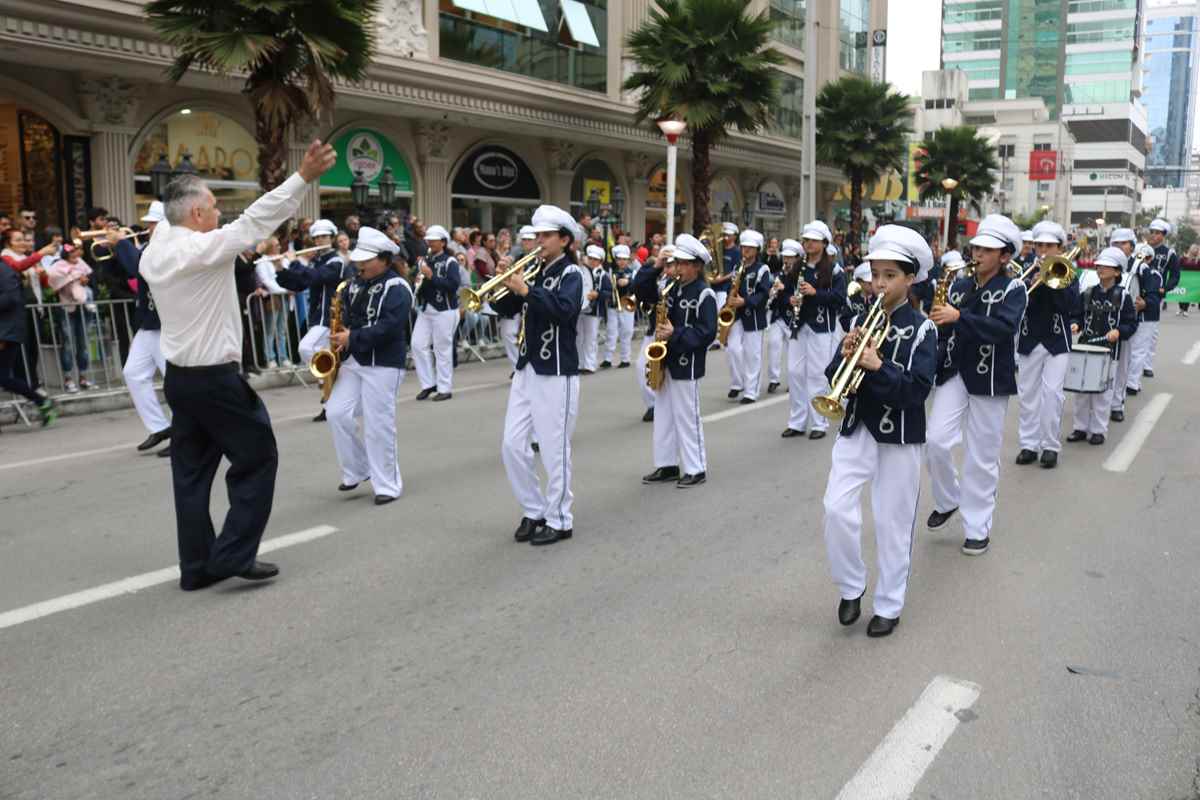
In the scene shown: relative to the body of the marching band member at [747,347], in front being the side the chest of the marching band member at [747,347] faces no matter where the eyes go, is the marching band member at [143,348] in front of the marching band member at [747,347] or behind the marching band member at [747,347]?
in front

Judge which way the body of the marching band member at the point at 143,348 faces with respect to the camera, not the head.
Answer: to the viewer's left

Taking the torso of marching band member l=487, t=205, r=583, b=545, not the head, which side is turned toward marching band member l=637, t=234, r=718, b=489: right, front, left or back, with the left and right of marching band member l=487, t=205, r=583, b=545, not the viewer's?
back

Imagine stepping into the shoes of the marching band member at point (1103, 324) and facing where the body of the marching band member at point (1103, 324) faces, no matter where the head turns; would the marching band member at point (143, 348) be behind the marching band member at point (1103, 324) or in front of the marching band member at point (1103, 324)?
in front

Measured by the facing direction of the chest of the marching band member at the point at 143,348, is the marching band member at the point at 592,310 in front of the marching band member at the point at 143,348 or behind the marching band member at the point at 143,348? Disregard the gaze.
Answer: behind

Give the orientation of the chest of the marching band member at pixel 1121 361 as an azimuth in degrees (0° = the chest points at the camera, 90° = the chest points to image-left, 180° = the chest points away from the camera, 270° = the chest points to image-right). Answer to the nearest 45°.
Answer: approximately 45°

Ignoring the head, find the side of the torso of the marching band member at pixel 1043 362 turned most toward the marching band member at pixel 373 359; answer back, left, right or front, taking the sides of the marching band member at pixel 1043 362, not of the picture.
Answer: front

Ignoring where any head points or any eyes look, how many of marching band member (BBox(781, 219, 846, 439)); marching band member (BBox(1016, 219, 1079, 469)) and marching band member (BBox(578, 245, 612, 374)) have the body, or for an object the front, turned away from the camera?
0

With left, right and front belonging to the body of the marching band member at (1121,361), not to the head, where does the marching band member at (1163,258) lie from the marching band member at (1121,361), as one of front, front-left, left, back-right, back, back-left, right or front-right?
back-right

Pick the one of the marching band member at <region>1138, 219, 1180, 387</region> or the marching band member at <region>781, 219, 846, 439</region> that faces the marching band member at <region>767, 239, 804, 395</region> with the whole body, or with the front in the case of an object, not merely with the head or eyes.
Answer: the marching band member at <region>1138, 219, 1180, 387</region>

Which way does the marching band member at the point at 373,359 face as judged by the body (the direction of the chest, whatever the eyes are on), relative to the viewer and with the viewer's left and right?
facing the viewer and to the left of the viewer

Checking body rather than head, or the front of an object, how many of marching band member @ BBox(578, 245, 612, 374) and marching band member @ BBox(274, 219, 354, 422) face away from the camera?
0

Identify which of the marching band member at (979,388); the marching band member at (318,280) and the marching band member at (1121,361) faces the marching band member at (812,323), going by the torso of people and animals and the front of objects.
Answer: the marching band member at (1121,361)

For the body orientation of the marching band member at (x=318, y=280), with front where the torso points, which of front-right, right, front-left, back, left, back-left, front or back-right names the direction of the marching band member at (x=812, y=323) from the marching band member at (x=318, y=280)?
back-left
